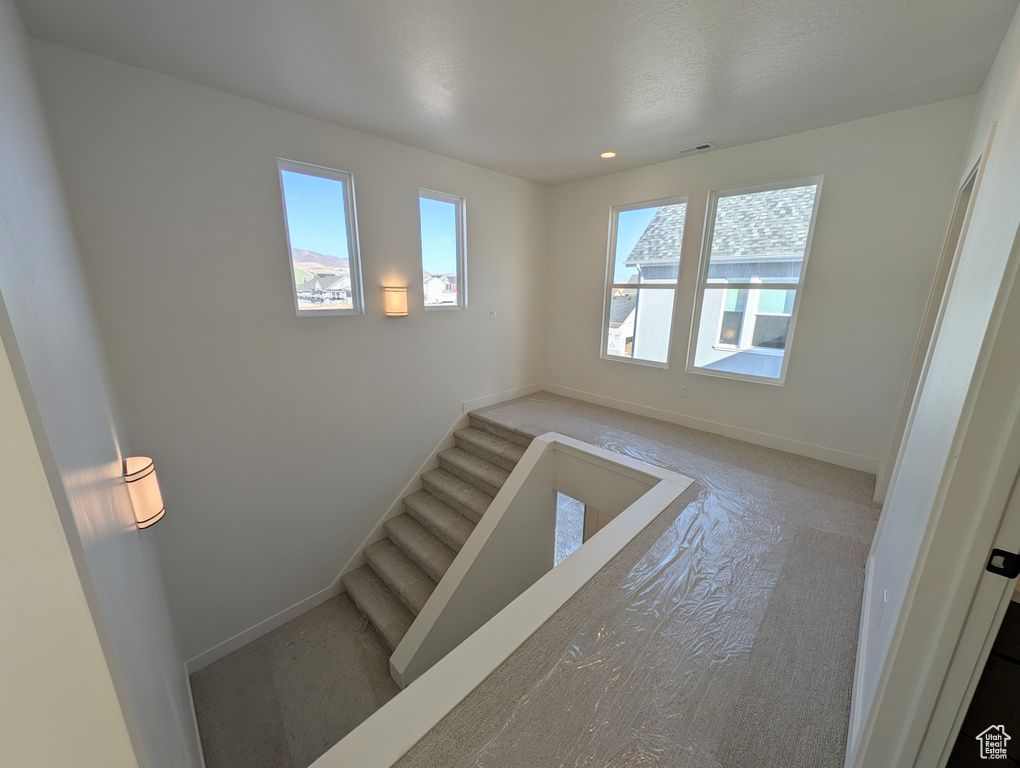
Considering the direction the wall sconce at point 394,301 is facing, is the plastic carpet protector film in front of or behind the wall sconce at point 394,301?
in front

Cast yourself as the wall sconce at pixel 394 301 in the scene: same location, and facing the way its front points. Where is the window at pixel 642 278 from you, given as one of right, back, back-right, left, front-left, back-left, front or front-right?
front-left

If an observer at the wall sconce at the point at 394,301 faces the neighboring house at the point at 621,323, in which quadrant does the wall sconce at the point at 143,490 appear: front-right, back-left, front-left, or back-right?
back-right

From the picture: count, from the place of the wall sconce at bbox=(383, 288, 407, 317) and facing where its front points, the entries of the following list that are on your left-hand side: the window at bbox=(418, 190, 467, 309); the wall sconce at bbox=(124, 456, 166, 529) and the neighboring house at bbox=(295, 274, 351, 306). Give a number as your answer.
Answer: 1

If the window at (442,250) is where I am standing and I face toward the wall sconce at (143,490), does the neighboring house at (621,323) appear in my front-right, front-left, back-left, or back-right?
back-left

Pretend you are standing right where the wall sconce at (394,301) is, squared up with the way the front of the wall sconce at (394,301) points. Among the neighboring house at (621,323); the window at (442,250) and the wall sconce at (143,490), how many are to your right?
1

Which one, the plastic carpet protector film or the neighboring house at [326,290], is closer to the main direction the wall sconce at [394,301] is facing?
the plastic carpet protector film

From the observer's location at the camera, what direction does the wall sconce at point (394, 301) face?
facing the viewer and to the right of the viewer

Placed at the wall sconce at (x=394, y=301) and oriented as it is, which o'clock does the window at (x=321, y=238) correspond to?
The window is roughly at 4 o'clock from the wall sconce.

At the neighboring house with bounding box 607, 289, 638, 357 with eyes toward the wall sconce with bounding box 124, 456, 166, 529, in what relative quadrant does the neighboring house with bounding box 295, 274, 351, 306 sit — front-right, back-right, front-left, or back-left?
front-right

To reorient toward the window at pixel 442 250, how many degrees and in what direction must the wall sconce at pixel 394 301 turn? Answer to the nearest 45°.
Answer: approximately 90° to its left

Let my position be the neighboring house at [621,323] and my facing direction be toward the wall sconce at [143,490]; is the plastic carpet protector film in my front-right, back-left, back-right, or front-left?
front-left

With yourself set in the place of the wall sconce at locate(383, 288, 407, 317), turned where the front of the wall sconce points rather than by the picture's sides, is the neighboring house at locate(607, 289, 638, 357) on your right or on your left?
on your left

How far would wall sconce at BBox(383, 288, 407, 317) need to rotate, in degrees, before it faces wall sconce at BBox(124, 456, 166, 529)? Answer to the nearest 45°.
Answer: approximately 90° to its right
